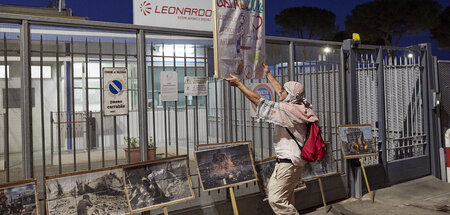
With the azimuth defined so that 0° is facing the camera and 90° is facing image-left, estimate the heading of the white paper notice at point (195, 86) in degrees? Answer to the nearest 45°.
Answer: approximately 0°

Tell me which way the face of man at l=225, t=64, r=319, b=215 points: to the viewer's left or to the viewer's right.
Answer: to the viewer's left

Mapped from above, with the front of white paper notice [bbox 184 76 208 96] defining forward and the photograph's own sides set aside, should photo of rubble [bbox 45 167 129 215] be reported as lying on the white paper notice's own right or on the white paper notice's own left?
on the white paper notice's own right

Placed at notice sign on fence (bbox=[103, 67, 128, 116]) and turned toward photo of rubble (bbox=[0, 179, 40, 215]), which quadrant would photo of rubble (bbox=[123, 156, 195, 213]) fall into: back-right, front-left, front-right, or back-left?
back-left

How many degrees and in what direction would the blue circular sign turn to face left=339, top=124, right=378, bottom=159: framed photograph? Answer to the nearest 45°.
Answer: approximately 90° to its left

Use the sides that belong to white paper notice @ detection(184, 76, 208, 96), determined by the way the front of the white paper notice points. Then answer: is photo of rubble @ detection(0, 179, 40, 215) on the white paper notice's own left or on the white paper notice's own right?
on the white paper notice's own right

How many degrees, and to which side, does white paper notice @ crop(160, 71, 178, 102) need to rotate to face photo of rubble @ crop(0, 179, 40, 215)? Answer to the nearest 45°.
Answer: approximately 45° to its right

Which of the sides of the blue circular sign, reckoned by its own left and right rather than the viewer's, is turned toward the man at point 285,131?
left

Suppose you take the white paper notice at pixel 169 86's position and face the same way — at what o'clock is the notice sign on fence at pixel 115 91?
The notice sign on fence is roughly at 2 o'clock from the white paper notice.
